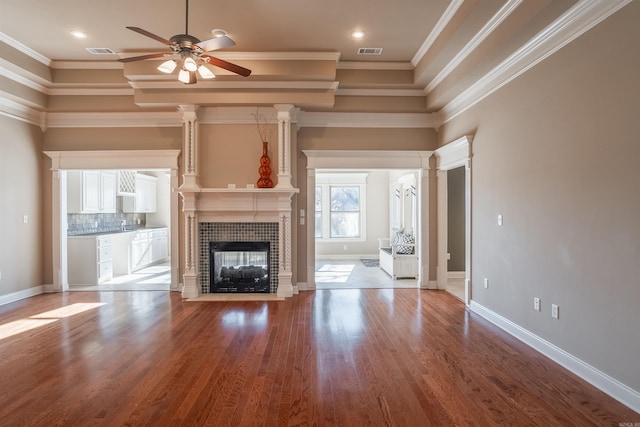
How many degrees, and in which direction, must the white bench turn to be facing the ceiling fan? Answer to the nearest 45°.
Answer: approximately 45° to its left

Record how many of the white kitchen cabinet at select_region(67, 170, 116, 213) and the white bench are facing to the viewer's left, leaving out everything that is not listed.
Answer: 1

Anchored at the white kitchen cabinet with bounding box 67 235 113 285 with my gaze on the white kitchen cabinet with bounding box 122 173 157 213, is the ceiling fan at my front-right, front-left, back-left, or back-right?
back-right

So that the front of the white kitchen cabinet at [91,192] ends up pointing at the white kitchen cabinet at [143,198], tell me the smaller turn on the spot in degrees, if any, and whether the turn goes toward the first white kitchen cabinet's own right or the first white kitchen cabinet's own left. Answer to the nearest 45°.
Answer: approximately 90° to the first white kitchen cabinet's own left

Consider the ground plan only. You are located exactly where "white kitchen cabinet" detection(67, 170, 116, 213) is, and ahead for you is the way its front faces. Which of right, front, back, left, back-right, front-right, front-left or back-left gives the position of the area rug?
front-left

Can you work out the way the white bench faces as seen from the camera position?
facing to the left of the viewer

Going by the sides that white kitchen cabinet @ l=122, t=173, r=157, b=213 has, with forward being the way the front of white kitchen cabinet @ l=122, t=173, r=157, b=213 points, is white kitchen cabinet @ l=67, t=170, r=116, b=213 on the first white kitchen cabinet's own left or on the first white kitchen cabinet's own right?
on the first white kitchen cabinet's own right

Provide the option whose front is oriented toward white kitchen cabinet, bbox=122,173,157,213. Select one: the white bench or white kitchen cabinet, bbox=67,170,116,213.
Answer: the white bench

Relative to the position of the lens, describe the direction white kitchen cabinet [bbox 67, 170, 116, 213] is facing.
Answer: facing the viewer and to the right of the viewer

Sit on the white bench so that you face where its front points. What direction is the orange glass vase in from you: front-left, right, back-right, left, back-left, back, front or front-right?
front-left
